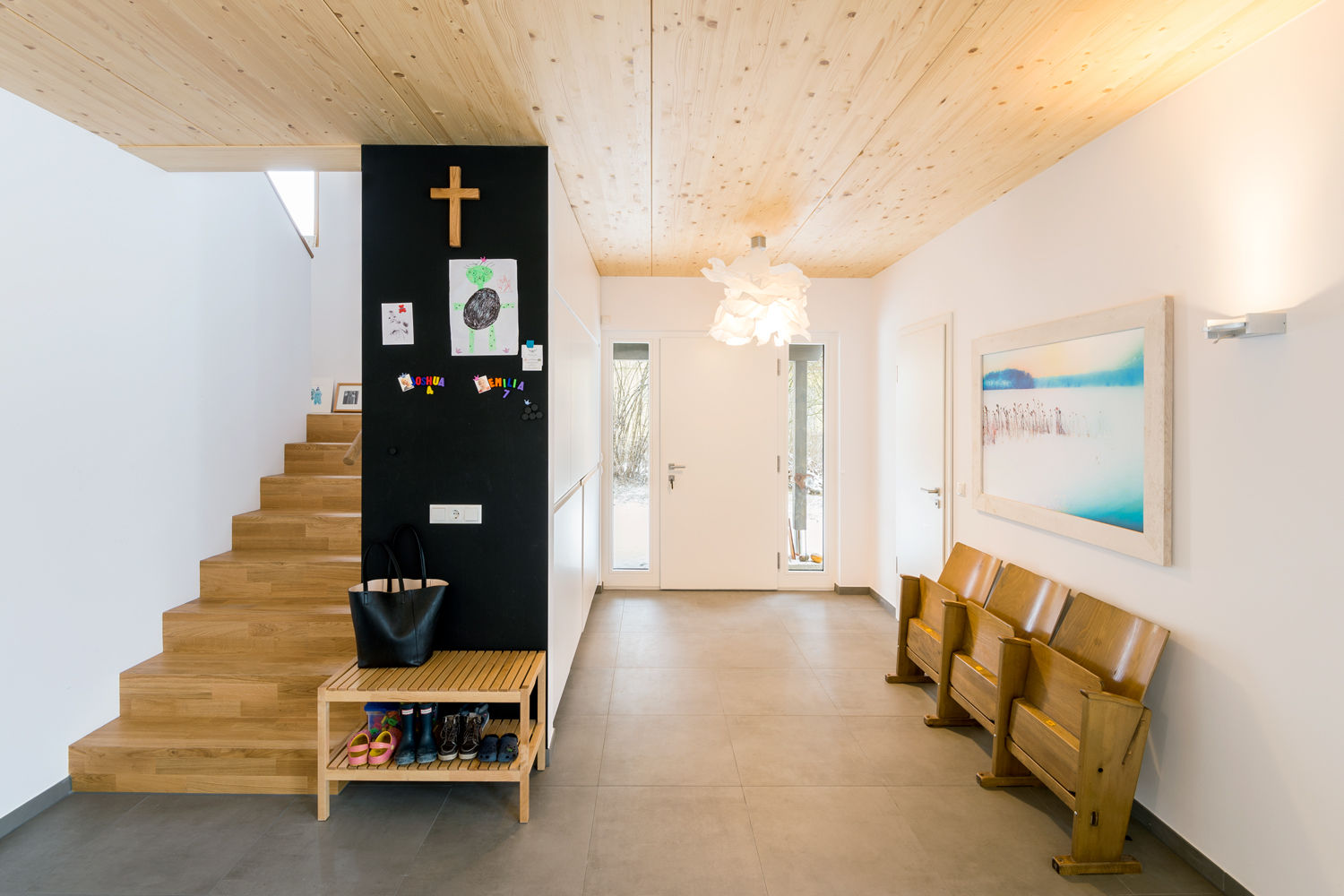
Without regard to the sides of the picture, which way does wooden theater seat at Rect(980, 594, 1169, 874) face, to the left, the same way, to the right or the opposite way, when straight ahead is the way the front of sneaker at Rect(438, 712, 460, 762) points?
to the right

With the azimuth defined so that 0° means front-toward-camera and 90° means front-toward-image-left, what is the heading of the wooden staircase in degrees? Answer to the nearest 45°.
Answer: approximately 0°

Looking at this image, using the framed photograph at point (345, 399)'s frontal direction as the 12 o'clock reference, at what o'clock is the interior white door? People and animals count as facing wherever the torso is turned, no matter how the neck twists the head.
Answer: The interior white door is roughly at 10 o'clock from the framed photograph.

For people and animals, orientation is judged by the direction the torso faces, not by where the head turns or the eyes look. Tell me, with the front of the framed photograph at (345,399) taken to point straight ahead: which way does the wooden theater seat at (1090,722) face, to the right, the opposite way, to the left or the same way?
to the right

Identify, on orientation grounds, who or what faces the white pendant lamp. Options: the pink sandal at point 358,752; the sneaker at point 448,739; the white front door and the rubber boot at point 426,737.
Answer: the white front door

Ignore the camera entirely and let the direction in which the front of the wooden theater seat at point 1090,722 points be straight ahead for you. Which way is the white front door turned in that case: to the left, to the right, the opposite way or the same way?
to the left

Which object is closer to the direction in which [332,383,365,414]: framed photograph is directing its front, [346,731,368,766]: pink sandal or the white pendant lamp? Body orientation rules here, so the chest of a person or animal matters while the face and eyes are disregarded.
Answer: the pink sandal

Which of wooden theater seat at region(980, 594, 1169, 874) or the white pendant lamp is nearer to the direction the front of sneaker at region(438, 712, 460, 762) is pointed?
the wooden theater seat

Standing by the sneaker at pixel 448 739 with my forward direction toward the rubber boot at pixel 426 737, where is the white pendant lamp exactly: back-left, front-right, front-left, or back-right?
back-right

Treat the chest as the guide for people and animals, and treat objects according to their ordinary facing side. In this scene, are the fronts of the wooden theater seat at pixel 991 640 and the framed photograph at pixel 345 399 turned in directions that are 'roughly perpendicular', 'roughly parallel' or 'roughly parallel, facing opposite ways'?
roughly perpendicular
